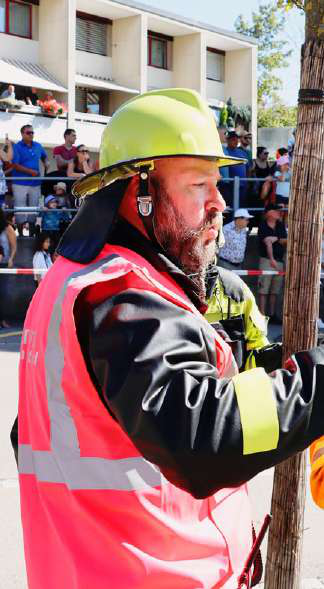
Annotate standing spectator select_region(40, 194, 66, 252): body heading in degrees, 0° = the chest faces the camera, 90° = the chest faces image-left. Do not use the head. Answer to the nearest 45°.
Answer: approximately 315°

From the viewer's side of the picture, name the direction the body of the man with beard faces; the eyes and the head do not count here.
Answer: to the viewer's right

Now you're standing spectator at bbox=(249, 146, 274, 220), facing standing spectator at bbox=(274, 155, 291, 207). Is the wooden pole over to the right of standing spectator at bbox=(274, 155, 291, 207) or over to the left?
right

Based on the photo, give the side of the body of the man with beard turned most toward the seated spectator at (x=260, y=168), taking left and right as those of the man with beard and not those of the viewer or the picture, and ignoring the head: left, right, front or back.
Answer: left

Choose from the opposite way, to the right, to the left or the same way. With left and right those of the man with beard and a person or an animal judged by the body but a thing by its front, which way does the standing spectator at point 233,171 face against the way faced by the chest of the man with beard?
to the right

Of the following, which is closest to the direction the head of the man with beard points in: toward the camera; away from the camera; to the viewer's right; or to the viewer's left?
to the viewer's right

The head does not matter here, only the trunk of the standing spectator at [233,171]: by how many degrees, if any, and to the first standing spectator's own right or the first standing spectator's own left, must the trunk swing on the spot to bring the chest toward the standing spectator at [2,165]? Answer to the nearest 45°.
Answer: approximately 90° to the first standing spectator's own right
